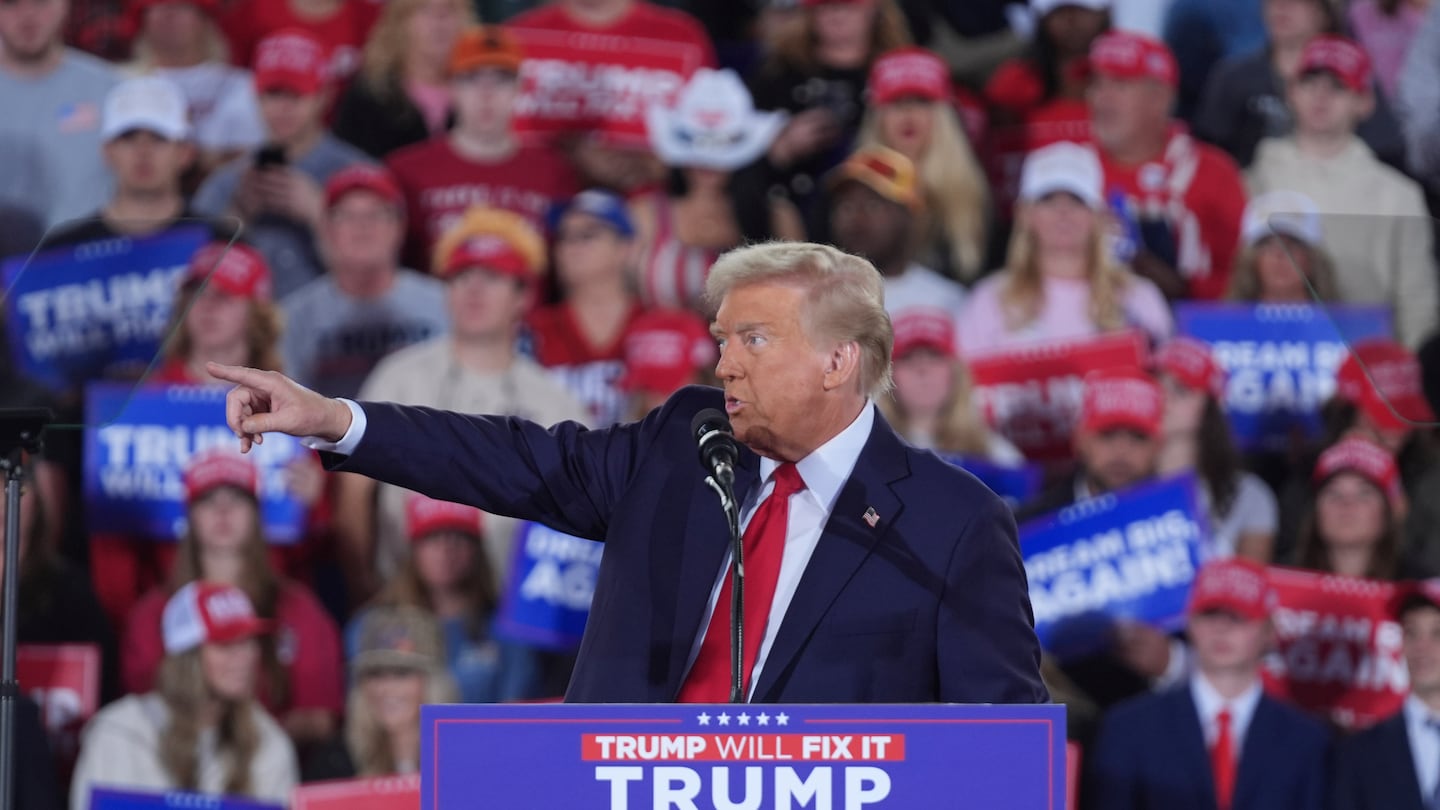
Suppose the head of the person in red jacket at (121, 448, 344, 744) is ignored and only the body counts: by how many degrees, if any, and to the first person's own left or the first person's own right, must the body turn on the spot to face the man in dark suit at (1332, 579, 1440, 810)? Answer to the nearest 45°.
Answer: approximately 90° to the first person's own left

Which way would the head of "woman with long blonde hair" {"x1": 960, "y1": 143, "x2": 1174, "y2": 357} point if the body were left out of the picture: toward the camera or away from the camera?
toward the camera

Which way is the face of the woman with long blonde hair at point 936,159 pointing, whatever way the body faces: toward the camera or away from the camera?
toward the camera

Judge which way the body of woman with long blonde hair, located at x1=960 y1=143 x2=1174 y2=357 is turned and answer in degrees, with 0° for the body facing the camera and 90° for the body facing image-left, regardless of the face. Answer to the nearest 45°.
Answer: approximately 0°

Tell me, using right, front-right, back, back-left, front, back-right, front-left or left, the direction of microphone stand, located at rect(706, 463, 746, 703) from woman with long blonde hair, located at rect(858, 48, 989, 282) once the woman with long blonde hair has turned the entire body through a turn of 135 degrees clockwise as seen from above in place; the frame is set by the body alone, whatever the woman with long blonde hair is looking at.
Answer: back-left

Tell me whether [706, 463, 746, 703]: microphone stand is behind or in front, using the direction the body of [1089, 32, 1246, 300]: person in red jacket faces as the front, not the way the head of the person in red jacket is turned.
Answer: in front

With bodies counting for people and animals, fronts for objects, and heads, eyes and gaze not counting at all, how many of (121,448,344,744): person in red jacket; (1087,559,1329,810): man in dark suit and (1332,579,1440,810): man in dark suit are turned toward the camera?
3

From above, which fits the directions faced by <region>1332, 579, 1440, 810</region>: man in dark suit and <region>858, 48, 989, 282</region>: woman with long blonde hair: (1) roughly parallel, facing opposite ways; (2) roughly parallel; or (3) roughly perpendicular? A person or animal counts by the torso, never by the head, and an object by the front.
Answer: roughly parallel

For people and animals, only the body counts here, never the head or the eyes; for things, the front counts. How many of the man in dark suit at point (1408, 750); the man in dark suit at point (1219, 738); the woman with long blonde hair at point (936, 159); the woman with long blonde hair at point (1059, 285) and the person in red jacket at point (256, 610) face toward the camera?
5

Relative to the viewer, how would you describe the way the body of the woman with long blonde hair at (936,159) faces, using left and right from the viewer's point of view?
facing the viewer

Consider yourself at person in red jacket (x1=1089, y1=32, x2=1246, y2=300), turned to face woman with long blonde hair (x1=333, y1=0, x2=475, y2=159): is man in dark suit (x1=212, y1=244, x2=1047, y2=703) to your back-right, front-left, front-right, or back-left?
front-left

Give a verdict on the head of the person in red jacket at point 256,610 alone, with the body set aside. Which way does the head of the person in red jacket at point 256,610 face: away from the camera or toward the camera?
toward the camera

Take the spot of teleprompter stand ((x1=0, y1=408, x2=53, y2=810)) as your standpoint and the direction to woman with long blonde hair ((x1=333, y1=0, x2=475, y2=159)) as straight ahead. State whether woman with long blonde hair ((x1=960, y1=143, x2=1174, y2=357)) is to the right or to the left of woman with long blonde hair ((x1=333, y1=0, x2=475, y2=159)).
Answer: right

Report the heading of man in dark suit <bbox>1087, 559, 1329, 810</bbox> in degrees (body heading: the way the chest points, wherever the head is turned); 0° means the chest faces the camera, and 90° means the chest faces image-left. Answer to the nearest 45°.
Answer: approximately 0°

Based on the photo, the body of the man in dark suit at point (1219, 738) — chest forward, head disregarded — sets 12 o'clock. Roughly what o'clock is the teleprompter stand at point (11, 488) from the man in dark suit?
The teleprompter stand is roughly at 1 o'clock from the man in dark suit.

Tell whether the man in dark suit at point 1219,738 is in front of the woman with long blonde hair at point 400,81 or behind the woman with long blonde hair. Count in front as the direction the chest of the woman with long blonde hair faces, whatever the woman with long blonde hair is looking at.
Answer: in front
